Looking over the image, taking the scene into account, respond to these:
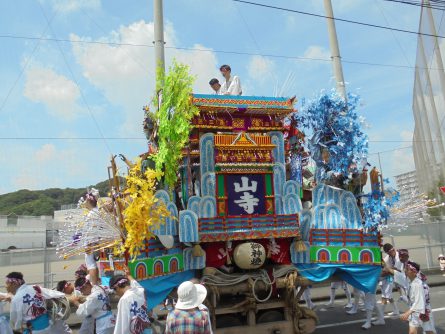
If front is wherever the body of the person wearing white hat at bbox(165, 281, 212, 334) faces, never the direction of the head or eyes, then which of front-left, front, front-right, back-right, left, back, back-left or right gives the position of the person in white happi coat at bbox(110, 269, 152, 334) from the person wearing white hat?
front-left

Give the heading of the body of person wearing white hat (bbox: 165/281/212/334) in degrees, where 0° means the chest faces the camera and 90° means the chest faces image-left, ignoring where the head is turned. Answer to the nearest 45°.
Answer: approximately 180°

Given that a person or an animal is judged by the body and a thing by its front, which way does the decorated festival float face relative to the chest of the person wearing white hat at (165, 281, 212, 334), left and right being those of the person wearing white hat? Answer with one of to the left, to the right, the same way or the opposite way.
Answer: the opposite way

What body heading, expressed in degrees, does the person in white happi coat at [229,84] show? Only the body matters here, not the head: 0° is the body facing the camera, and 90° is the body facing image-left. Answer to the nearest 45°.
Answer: approximately 45°

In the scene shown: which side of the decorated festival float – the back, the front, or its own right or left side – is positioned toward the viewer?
front

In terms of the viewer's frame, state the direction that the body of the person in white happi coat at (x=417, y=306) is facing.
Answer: to the viewer's left

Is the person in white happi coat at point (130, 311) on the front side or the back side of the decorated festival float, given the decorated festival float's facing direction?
on the front side

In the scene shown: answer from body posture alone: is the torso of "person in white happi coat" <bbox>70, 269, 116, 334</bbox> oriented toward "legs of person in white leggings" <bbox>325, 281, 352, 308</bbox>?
no

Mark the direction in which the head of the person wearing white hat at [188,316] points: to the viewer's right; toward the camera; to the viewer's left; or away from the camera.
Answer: away from the camera
